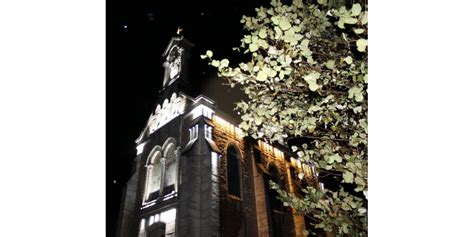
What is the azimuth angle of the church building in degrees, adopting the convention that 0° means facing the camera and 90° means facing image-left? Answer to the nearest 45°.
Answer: approximately 45°
